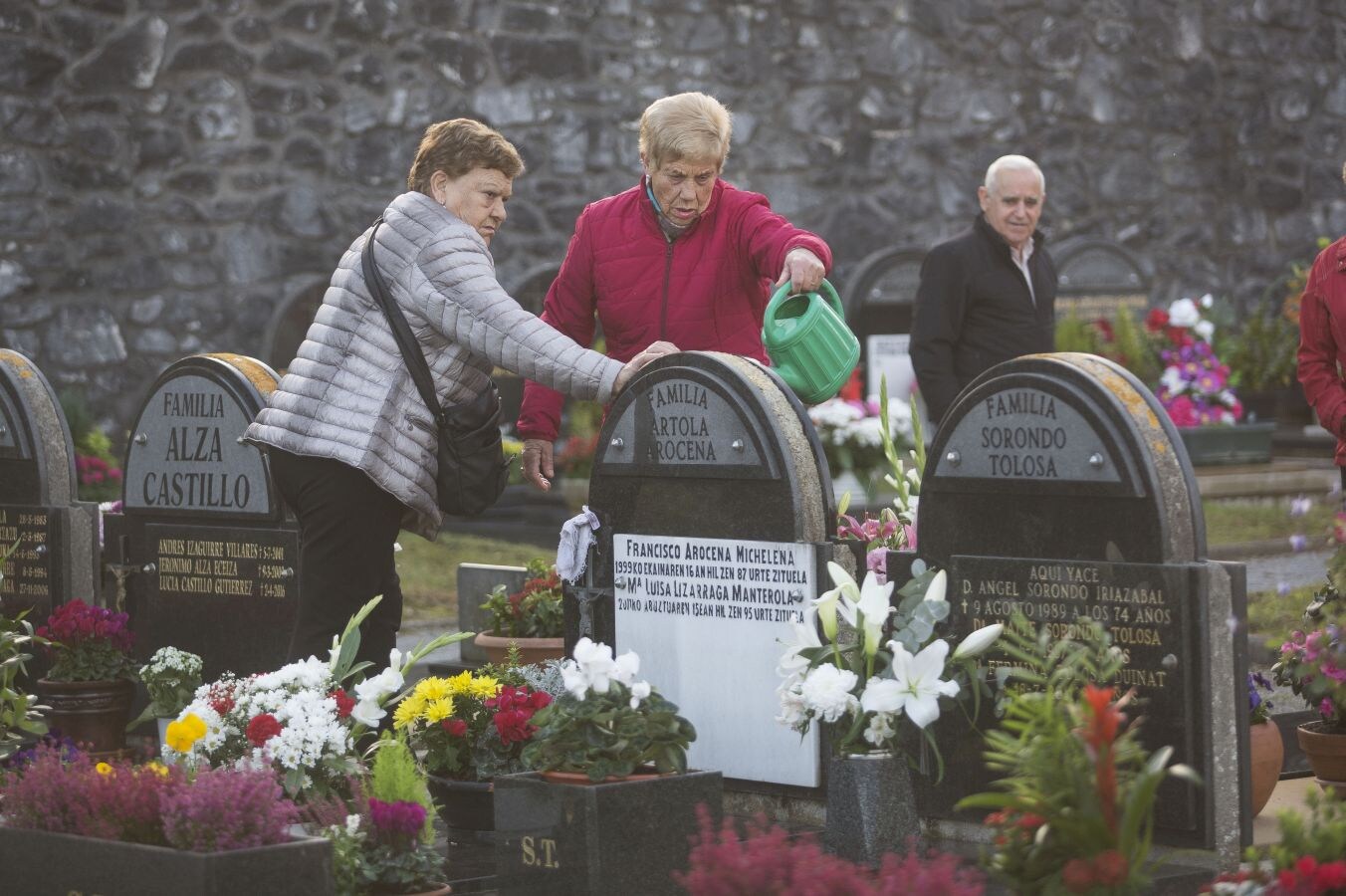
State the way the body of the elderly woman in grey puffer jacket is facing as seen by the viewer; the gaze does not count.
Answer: to the viewer's right

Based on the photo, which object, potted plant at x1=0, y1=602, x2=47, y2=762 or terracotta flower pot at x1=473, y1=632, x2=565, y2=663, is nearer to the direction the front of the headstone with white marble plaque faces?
the potted plant

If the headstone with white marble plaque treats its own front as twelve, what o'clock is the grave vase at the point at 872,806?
The grave vase is roughly at 10 o'clock from the headstone with white marble plaque.

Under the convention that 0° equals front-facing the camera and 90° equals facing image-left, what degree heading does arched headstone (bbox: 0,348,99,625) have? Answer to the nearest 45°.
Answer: approximately 45°

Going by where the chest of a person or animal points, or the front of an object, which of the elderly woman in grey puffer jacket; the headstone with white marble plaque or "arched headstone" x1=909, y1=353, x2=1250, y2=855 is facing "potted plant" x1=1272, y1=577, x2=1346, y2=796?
the elderly woman in grey puffer jacket

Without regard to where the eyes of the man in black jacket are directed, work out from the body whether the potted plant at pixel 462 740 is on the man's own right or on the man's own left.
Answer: on the man's own right

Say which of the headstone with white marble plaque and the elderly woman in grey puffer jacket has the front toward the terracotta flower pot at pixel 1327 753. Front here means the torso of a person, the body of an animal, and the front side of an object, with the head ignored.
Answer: the elderly woman in grey puffer jacket

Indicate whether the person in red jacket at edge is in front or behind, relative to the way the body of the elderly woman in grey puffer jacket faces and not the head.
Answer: in front

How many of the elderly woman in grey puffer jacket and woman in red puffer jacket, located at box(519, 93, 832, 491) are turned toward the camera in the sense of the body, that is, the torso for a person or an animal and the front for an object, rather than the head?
1

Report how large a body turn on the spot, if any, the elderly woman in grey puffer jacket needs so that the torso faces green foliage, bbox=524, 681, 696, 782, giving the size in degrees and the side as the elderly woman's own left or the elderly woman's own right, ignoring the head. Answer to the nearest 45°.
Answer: approximately 45° to the elderly woman's own right

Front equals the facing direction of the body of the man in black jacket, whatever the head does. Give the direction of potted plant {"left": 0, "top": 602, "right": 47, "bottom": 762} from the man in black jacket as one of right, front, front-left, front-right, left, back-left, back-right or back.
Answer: right

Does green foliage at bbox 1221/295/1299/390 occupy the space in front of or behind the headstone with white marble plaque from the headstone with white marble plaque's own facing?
behind

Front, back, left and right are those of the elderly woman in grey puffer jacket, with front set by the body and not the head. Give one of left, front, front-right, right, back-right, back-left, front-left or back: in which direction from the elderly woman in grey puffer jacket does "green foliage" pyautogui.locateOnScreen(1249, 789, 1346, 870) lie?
front-right
